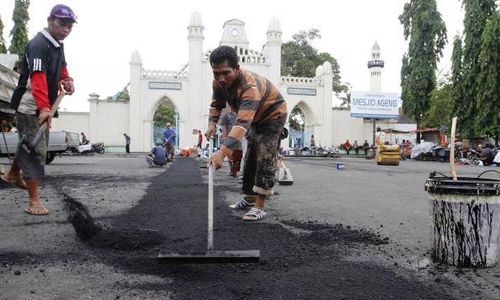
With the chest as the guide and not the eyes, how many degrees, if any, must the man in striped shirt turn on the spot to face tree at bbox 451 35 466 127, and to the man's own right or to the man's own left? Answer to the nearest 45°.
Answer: approximately 180°

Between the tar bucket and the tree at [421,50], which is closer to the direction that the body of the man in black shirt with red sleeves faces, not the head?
the tar bucket

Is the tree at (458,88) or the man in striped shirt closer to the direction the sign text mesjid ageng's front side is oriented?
the man in striped shirt

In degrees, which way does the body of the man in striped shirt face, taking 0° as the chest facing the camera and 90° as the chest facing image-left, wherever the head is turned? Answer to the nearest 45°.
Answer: approximately 45°

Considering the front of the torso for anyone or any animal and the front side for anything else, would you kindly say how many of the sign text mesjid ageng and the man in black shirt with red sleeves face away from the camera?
0

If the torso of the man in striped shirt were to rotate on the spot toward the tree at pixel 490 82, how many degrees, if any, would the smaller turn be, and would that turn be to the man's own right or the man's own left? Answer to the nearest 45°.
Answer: approximately 180°

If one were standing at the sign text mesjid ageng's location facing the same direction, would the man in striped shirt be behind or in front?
in front

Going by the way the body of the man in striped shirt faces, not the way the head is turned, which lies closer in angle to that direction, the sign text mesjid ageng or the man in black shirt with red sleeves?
the man in black shirt with red sleeves

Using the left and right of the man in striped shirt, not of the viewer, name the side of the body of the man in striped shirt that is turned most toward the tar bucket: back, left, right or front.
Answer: left

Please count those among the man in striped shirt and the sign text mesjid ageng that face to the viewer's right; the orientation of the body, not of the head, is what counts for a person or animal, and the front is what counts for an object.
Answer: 0

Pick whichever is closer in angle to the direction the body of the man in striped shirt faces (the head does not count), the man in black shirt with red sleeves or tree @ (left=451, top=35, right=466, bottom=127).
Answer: the man in black shirt with red sleeves

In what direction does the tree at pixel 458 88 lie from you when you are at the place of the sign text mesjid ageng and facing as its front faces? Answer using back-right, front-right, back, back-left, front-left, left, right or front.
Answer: front-left

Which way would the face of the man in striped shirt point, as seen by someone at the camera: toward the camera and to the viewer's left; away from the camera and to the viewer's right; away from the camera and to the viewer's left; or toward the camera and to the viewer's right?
toward the camera and to the viewer's left
